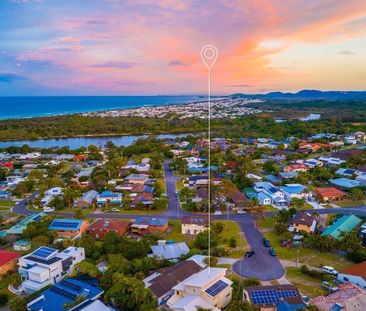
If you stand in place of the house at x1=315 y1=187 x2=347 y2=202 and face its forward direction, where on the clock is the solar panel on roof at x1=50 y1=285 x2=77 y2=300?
The solar panel on roof is roughly at 1 o'clock from the house.

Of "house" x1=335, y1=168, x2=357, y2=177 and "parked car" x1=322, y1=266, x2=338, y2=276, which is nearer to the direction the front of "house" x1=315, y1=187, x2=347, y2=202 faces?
the parked car

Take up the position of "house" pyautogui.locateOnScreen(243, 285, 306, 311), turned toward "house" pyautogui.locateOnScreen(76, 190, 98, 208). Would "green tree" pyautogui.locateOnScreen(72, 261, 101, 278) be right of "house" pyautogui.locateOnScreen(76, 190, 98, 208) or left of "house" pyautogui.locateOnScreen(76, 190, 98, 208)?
left

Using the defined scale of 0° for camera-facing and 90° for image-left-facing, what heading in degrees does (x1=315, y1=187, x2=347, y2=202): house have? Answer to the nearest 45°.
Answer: approximately 0°

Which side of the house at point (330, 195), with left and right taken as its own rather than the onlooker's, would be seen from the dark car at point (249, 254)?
front

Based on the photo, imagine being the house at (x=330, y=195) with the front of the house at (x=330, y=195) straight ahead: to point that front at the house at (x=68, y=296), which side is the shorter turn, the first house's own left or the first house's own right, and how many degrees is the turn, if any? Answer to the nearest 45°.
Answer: approximately 45° to the first house's own right

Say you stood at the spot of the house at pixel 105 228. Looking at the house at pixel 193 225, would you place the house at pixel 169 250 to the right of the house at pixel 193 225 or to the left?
right

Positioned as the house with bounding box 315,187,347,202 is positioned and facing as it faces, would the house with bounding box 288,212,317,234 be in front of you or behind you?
in front

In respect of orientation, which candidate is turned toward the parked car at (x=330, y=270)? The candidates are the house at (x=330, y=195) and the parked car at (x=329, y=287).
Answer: the house

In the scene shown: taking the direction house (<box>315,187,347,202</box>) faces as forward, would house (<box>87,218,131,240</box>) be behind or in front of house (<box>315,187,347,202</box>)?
in front
